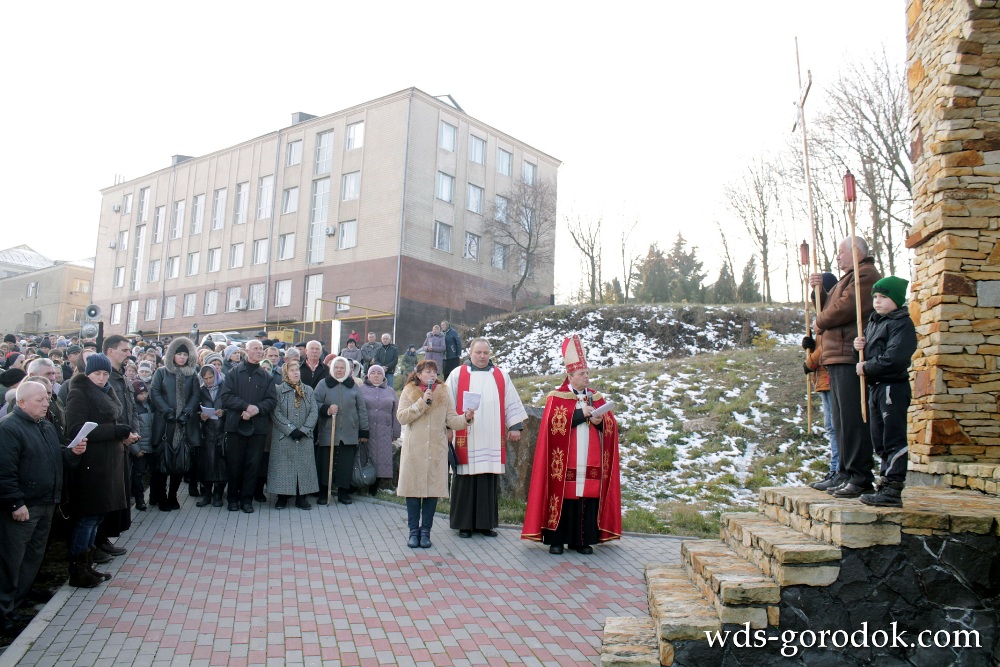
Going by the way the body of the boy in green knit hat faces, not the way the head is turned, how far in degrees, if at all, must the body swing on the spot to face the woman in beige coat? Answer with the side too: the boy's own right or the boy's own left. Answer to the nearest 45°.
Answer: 0° — they already face them

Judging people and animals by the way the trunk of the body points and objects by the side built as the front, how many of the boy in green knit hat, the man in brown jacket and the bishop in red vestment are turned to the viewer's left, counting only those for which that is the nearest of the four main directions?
2

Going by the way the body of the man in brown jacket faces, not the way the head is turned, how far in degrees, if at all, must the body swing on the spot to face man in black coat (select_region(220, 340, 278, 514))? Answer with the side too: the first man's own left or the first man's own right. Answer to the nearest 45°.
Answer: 0° — they already face them

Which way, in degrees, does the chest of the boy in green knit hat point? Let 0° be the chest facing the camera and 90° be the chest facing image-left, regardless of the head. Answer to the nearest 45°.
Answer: approximately 90°

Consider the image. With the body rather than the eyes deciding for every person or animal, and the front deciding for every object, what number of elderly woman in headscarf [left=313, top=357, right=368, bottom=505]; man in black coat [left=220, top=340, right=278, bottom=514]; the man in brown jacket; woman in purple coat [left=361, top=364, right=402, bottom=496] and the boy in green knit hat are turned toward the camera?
3

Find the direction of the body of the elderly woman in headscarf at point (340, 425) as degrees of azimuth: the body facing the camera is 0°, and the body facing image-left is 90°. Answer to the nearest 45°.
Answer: approximately 0°

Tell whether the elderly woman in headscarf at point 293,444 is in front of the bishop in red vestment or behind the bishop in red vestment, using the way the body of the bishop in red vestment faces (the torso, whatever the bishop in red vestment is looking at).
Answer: behind
